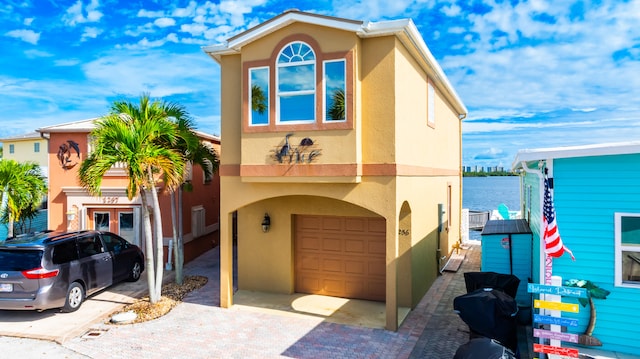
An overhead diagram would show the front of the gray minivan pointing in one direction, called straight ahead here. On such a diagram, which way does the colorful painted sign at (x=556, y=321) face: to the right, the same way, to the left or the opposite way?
the opposite way

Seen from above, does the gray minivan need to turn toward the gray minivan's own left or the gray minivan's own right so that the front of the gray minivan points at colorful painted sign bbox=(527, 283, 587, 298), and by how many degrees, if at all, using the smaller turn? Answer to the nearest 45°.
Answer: approximately 90° to the gray minivan's own right

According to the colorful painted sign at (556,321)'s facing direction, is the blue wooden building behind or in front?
behind

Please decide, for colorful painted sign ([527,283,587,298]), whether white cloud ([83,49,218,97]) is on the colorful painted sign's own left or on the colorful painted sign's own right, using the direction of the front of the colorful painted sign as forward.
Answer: on the colorful painted sign's own right
